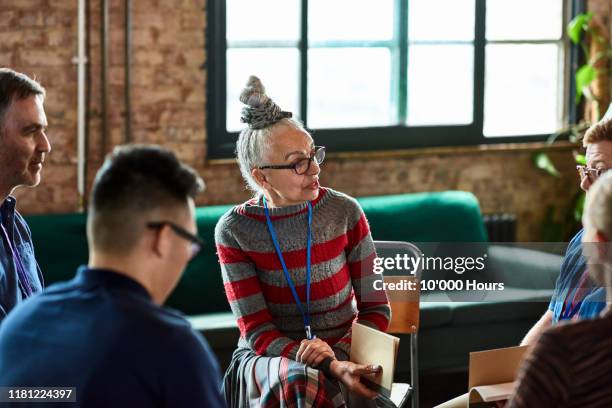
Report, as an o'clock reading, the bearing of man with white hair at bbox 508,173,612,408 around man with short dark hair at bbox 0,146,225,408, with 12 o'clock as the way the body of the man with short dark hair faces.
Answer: The man with white hair is roughly at 2 o'clock from the man with short dark hair.

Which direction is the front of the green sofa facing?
toward the camera

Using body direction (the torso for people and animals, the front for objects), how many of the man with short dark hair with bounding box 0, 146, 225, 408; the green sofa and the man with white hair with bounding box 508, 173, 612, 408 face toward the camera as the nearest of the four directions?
1

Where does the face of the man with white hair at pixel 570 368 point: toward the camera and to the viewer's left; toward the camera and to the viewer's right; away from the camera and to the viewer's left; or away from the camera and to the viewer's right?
away from the camera and to the viewer's left

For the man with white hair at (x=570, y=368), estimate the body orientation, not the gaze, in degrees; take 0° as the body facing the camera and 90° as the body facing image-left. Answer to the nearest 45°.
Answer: approximately 135°

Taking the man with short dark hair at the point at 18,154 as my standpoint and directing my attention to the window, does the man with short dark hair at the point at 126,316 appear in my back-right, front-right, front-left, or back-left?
back-right

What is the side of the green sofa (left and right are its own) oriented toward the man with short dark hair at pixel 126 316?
front

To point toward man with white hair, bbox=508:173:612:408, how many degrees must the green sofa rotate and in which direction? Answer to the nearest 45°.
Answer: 0° — it already faces them

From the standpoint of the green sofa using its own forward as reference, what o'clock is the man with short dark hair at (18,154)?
The man with short dark hair is roughly at 1 o'clock from the green sofa.

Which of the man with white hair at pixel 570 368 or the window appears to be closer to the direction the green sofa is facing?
the man with white hair

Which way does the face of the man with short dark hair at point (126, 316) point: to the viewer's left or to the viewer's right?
to the viewer's right

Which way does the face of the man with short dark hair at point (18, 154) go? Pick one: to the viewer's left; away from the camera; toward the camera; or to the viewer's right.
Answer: to the viewer's right

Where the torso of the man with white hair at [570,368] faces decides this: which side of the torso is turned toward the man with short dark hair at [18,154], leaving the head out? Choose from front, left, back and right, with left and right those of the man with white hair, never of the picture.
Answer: front

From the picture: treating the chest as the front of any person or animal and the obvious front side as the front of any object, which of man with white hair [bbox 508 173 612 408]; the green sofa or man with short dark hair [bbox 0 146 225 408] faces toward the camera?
the green sofa

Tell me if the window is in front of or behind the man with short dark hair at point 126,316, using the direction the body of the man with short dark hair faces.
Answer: in front

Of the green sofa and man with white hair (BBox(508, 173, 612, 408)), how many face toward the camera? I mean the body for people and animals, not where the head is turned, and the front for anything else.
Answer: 1

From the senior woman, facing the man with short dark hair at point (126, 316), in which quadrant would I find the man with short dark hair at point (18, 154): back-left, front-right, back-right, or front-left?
front-right

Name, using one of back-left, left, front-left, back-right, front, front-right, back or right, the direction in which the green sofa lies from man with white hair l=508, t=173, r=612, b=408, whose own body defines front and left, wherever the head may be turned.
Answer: front-right
